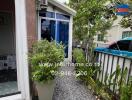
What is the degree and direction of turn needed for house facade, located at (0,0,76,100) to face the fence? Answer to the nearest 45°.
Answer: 0° — it already faces it

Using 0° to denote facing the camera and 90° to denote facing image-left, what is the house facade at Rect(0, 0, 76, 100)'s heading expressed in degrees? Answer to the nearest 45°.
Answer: approximately 315°

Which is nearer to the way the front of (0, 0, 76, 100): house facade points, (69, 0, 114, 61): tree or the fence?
the fence

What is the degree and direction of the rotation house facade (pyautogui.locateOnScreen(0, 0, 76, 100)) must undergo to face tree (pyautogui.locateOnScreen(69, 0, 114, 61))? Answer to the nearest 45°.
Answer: approximately 45° to its left
